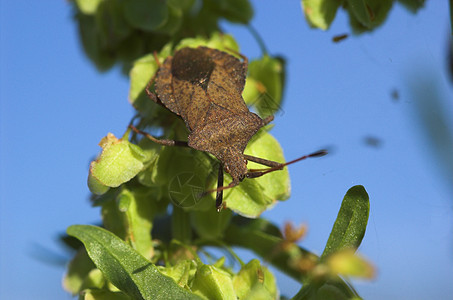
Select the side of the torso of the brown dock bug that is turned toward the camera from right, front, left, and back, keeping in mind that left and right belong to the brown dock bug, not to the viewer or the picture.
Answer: front
